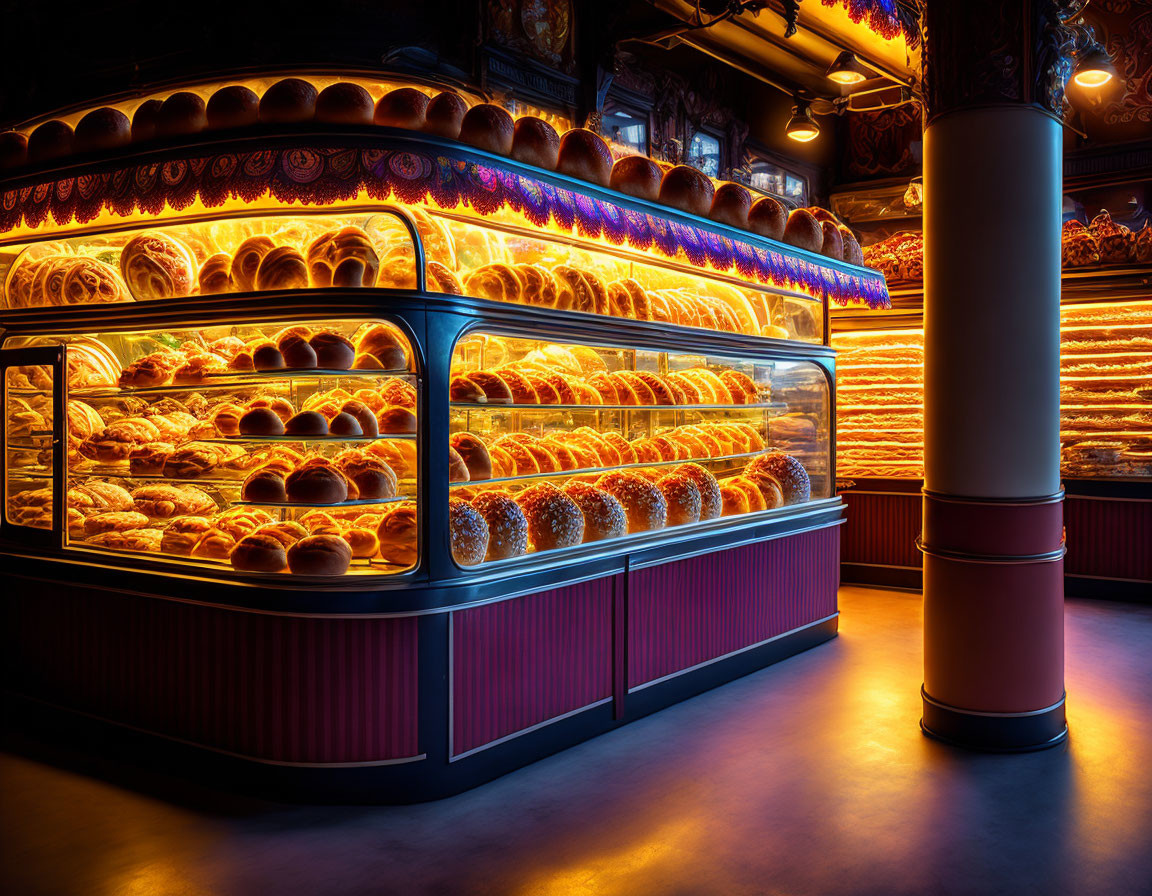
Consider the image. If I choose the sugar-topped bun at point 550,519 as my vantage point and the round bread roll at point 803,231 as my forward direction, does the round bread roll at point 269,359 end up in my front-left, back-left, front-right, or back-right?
back-left

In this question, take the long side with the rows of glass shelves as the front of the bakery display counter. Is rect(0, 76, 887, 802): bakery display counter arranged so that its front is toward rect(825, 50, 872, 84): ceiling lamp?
no

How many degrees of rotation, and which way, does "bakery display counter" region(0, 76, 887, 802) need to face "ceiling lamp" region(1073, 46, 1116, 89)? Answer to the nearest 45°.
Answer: approximately 90° to its left

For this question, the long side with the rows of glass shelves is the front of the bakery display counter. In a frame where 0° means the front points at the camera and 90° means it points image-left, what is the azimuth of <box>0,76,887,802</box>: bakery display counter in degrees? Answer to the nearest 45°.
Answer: approximately 315°

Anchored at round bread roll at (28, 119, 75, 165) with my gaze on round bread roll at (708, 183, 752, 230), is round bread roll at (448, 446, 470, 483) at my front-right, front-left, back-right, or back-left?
front-right
